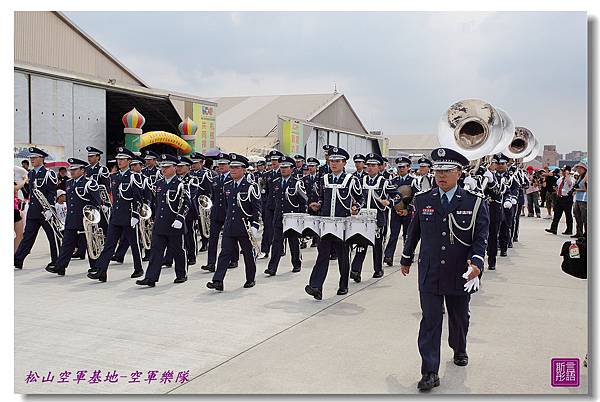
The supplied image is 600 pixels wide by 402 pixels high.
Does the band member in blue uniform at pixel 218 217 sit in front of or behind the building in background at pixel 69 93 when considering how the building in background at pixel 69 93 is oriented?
in front

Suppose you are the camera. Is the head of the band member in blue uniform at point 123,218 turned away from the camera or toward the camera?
toward the camera

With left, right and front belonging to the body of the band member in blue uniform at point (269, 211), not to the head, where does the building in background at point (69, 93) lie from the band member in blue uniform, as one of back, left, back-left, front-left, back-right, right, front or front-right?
right

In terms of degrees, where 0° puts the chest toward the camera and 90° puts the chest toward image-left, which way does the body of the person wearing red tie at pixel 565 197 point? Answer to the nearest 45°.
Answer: approximately 45°

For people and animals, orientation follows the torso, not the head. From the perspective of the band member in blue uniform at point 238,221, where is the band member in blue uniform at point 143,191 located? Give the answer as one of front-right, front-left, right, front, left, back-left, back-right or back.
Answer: right

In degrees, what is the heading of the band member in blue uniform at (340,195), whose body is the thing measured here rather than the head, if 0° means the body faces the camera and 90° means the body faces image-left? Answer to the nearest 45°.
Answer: approximately 45°

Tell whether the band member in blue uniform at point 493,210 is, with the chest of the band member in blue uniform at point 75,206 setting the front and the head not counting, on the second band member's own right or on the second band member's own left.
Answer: on the second band member's own left

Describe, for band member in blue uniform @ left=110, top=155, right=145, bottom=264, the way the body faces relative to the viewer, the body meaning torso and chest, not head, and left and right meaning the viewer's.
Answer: facing the viewer and to the left of the viewer

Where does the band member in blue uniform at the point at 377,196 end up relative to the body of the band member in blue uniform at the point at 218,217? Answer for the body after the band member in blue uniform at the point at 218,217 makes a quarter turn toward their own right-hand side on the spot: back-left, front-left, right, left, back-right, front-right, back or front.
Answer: back-right

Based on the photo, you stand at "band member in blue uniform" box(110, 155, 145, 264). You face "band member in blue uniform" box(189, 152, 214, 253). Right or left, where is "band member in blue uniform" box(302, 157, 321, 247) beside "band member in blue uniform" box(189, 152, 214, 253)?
right

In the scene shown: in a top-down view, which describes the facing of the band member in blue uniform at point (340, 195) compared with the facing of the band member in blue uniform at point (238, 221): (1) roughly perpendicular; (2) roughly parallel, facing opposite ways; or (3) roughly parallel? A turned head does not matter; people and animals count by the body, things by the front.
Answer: roughly parallel

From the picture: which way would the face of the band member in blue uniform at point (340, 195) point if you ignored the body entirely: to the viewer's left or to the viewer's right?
to the viewer's left

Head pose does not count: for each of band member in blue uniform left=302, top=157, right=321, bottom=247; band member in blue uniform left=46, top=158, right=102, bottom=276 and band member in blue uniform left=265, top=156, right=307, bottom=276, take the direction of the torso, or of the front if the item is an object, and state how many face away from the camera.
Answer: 0

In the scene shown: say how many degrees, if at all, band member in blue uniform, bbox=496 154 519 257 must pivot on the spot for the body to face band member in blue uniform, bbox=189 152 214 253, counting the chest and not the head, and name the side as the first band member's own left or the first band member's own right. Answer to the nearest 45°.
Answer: approximately 45° to the first band member's own right

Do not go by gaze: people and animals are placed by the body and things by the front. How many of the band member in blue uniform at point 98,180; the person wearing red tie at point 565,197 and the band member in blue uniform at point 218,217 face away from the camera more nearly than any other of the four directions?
0

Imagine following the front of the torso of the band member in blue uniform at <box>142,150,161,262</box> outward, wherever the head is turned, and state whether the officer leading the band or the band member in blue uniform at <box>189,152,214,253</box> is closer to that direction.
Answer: the officer leading the band

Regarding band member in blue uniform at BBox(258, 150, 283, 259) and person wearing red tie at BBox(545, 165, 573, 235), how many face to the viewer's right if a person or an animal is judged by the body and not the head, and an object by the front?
0
